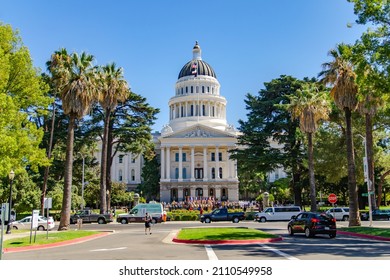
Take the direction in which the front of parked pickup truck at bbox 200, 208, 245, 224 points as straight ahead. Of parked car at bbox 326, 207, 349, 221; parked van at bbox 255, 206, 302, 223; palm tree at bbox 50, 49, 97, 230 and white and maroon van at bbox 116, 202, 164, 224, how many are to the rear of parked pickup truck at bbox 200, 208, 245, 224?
2

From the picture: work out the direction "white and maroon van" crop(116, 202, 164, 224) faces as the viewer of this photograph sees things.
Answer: facing to the left of the viewer

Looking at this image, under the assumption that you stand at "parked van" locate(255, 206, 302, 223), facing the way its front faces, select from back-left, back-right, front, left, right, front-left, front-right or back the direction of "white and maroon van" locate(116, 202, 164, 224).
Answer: front

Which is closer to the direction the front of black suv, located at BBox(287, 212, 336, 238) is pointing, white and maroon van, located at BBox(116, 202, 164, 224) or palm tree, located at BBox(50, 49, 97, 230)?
the white and maroon van

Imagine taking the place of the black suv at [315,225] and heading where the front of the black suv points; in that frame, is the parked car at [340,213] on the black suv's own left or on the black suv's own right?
on the black suv's own right

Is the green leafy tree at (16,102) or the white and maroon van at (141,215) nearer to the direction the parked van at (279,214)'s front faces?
the white and maroon van

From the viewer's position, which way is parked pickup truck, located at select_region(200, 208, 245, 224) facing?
facing to the left of the viewer

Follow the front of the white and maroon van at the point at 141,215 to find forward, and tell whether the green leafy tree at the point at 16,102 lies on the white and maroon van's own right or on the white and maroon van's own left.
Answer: on the white and maroon van's own left

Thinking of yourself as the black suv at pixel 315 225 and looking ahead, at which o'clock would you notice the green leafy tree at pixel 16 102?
The green leafy tree is roughly at 10 o'clock from the black suv.

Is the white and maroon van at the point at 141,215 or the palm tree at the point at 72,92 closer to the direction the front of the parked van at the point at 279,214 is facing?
the white and maroon van

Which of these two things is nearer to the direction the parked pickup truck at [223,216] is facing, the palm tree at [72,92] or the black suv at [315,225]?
the palm tree
